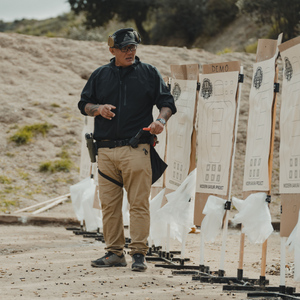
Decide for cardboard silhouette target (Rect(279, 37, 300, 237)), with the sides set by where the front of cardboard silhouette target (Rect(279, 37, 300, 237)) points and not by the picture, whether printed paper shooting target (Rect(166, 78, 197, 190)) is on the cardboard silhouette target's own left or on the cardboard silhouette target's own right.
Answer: on the cardboard silhouette target's own right

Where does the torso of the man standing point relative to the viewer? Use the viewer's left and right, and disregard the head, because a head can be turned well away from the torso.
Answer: facing the viewer

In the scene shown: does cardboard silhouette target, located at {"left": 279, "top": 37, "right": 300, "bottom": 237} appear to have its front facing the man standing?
no

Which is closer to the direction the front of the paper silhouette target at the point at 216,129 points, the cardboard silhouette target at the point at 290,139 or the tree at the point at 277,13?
the cardboard silhouette target

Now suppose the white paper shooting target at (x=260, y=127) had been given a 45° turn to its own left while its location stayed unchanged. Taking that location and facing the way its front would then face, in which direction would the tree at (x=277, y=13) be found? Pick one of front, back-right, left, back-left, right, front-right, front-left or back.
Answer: back

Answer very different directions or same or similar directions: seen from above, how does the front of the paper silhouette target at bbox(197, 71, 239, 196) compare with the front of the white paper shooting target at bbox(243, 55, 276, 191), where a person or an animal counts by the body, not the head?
same or similar directions

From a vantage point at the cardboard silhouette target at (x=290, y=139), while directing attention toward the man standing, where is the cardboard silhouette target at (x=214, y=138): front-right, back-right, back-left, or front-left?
front-right

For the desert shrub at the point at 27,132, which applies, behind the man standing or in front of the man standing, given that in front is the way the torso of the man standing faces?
behind

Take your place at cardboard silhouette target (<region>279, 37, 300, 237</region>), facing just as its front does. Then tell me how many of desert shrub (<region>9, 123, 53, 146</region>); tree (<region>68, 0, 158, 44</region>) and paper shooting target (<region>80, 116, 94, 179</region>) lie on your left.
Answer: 0

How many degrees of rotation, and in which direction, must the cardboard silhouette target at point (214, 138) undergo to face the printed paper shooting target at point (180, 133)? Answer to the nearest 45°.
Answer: approximately 90° to its right

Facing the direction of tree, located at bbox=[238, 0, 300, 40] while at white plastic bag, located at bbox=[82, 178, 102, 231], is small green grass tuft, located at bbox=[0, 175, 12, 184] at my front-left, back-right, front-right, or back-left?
front-left

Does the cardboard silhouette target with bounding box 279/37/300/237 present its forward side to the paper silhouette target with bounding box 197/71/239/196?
no

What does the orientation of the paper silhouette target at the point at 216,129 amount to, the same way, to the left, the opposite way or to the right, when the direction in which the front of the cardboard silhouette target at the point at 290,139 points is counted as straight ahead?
the same way

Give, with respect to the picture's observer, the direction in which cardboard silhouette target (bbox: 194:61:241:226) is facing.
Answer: facing the viewer and to the left of the viewer

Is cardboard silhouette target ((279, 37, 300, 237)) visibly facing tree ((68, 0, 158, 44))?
no

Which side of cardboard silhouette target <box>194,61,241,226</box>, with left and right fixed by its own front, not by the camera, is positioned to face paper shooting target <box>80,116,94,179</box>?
right
